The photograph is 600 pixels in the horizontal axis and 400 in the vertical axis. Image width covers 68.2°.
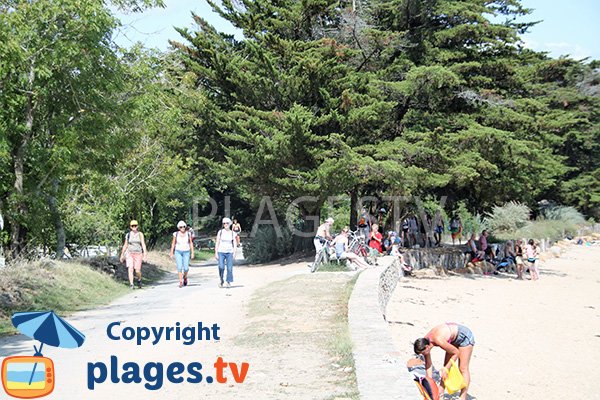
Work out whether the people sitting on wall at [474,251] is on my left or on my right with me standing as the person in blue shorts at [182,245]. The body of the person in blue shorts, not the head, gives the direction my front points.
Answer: on my left

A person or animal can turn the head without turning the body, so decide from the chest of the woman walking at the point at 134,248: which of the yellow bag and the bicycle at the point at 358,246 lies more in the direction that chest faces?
the yellow bag

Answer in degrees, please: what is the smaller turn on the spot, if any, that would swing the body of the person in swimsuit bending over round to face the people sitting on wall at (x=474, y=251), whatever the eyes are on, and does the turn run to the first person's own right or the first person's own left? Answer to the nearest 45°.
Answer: approximately 90° to the first person's own right

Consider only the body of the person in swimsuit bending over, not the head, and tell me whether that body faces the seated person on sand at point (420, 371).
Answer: yes

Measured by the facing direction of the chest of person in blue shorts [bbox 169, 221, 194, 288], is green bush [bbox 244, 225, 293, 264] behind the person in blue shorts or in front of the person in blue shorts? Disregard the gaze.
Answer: behind

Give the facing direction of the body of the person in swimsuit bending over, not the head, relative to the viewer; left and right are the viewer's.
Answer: facing to the left of the viewer

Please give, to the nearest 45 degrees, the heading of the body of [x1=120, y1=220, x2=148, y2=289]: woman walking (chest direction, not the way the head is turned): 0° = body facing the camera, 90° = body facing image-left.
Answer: approximately 0°

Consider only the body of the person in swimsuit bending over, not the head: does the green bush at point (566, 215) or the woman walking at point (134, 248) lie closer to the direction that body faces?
the woman walking
